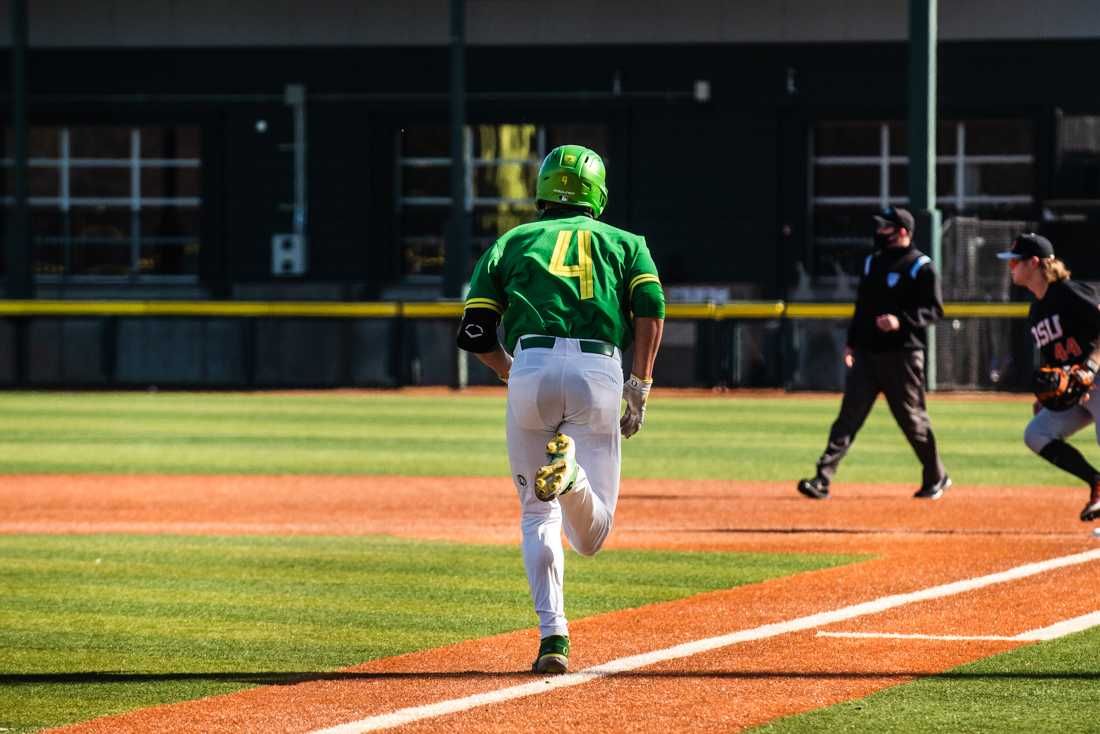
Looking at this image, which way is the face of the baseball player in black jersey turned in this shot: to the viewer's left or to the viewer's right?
to the viewer's left

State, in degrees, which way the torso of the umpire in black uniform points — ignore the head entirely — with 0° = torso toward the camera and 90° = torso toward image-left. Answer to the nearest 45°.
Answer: approximately 45°

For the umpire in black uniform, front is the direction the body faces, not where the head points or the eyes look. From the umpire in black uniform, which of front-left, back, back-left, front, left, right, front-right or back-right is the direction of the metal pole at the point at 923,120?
back-right

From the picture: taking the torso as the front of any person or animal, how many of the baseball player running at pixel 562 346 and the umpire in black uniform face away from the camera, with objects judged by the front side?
1

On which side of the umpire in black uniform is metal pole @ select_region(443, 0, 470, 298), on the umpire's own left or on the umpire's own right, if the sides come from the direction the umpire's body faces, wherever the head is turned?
on the umpire's own right

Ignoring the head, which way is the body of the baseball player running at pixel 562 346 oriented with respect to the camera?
away from the camera

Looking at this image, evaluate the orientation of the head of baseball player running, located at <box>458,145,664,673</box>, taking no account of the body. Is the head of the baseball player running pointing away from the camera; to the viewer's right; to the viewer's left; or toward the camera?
away from the camera

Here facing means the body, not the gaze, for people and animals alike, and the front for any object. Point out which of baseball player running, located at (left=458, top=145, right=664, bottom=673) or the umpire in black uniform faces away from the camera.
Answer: the baseball player running

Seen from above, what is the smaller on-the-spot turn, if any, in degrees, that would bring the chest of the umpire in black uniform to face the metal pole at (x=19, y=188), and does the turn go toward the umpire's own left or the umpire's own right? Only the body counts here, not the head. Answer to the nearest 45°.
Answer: approximately 90° to the umpire's own right
